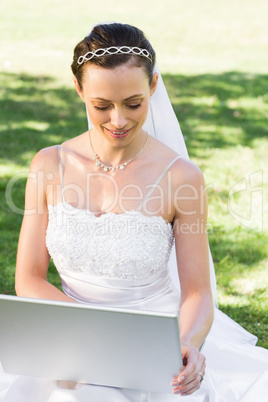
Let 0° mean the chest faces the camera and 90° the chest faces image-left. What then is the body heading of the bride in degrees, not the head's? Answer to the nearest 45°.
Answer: approximately 0°
